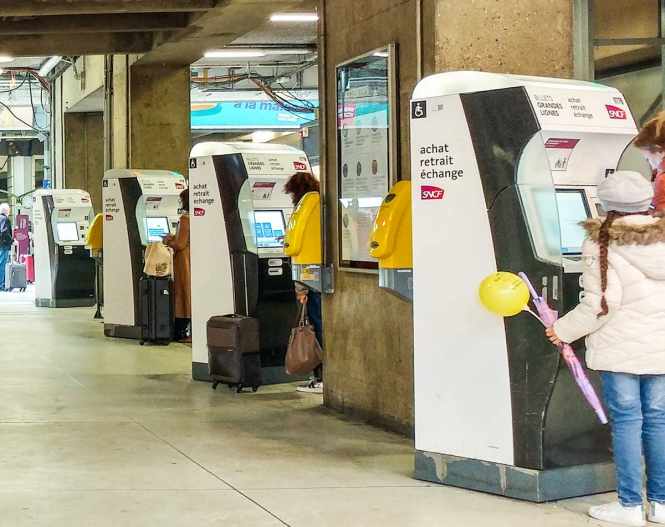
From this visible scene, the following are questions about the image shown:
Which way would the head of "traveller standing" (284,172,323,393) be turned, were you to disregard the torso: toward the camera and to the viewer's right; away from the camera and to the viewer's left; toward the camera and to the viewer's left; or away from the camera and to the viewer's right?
away from the camera and to the viewer's left

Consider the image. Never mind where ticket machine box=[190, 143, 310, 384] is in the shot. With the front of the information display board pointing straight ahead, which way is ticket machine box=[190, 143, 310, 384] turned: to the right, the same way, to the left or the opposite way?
to the left

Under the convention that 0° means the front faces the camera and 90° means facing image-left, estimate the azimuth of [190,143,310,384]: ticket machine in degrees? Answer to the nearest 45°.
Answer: approximately 315°
